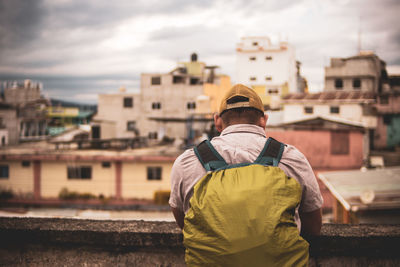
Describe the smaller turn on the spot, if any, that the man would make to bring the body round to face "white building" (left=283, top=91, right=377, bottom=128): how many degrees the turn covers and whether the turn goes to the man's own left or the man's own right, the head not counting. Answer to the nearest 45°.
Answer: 0° — they already face it

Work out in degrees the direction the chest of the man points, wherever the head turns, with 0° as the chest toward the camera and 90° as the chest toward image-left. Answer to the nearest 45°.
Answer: approximately 180°

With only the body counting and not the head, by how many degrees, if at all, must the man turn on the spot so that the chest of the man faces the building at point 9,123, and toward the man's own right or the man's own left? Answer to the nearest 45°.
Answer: approximately 45° to the man's own left

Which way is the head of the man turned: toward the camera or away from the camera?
away from the camera

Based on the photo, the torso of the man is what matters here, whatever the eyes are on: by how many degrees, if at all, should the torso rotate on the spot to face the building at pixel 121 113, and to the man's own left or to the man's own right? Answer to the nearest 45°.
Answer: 0° — they already face it

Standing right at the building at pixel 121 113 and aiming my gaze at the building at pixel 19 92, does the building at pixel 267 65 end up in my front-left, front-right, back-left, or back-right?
back-right
